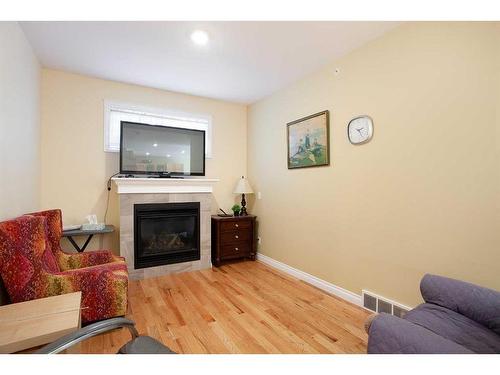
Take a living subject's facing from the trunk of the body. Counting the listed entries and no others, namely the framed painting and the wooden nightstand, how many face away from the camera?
0

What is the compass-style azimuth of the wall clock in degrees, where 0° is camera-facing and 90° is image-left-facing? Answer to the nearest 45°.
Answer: approximately 45°

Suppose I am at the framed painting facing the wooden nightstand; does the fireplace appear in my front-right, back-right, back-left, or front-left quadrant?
front-left

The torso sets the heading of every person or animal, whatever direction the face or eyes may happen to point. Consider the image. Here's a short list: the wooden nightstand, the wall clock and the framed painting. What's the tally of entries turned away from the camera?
0

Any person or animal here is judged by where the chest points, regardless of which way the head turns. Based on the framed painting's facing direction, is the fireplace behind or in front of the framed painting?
in front

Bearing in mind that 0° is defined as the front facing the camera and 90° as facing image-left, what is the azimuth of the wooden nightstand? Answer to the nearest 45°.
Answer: approximately 315°

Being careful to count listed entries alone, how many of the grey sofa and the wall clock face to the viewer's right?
0

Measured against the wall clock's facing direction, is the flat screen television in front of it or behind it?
in front
